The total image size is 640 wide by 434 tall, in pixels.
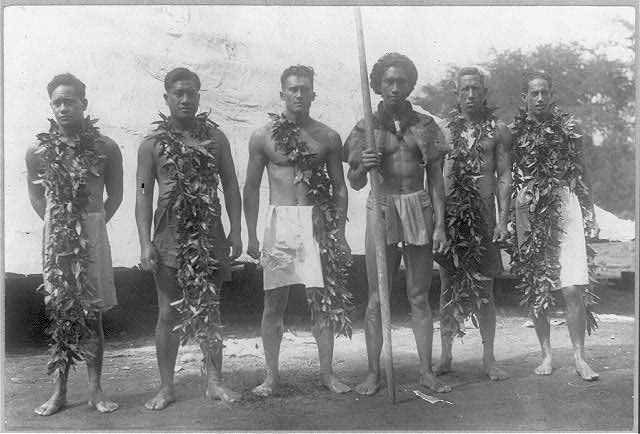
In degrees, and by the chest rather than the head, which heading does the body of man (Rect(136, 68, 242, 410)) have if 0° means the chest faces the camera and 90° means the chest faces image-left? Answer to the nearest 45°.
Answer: approximately 0°

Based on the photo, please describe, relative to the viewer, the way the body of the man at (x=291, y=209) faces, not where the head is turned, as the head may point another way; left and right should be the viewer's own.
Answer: facing the viewer

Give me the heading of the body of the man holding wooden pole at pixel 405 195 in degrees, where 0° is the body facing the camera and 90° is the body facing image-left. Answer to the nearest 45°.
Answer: approximately 0°

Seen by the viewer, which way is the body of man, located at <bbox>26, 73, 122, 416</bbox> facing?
toward the camera

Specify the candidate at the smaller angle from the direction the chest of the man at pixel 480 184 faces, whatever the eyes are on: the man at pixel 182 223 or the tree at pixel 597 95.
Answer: the man

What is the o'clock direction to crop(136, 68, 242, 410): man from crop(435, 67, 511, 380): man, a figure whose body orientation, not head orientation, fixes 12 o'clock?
crop(136, 68, 242, 410): man is roughly at 2 o'clock from crop(435, 67, 511, 380): man.

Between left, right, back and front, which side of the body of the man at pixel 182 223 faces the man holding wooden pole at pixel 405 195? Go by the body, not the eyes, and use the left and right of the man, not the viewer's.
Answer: left

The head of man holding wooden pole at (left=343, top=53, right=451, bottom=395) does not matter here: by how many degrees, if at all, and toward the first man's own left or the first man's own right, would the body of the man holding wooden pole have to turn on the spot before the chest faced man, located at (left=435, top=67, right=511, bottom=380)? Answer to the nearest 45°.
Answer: approximately 135° to the first man's own left

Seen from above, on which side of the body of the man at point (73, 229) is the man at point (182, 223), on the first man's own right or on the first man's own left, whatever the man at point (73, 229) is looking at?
on the first man's own left

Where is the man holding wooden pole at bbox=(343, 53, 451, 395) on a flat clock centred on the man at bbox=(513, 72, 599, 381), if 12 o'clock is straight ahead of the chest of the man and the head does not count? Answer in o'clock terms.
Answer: The man holding wooden pole is roughly at 2 o'clock from the man.

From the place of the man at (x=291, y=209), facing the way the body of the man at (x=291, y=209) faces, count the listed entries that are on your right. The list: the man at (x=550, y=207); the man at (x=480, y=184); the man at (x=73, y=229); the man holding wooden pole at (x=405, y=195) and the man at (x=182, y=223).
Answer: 2

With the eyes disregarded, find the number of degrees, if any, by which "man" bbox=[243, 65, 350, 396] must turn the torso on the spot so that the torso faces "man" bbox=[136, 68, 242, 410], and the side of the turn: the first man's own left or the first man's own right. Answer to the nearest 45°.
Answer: approximately 90° to the first man's own right

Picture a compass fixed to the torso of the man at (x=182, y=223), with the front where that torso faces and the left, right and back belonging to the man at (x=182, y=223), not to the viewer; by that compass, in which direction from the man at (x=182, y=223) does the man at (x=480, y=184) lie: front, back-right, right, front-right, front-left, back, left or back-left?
left

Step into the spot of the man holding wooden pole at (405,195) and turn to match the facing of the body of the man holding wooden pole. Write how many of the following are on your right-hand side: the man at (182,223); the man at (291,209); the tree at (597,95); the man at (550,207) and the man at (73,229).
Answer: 3
